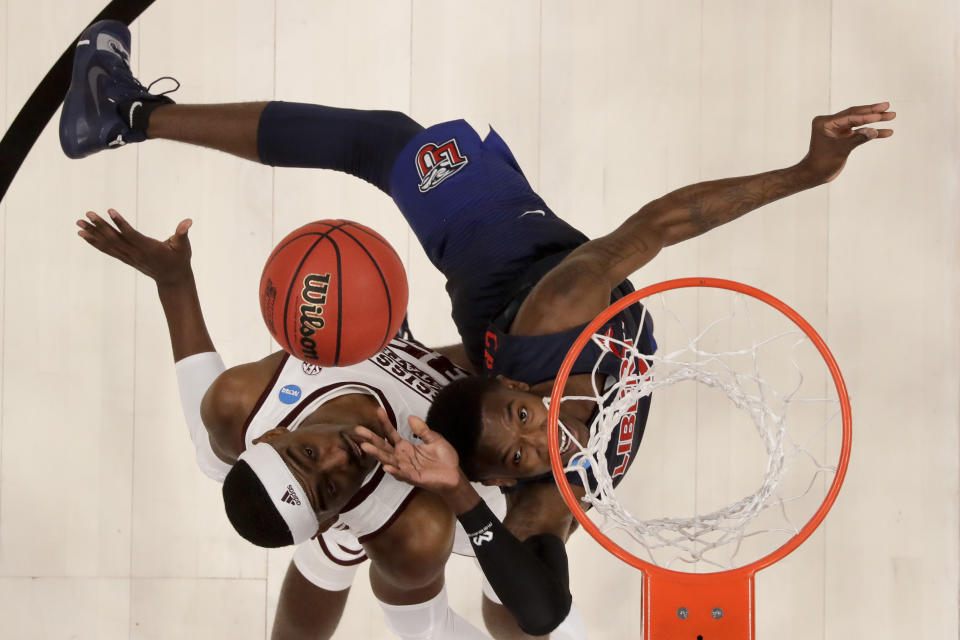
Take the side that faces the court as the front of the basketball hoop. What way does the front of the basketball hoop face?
away from the camera

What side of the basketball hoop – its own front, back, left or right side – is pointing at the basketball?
left

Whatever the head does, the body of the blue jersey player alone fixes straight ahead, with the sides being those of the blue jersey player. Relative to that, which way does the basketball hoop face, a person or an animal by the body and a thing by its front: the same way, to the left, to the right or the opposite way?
to the left

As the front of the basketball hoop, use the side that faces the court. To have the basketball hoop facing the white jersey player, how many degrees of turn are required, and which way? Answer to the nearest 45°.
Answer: approximately 90° to its left

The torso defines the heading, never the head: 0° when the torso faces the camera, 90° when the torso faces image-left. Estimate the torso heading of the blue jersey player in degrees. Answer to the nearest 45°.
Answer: approximately 270°
